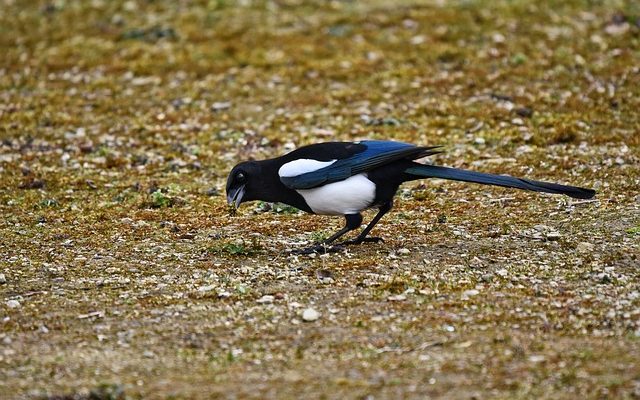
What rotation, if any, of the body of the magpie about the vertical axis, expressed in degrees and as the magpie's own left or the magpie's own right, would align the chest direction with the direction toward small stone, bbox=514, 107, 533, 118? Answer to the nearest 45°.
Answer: approximately 135° to the magpie's own right

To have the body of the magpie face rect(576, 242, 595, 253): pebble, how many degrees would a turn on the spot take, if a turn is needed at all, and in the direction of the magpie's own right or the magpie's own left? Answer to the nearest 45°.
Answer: approximately 180°

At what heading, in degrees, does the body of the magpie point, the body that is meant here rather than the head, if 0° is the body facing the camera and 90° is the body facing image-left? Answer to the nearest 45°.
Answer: approximately 90°

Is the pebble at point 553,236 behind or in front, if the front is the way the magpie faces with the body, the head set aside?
behind

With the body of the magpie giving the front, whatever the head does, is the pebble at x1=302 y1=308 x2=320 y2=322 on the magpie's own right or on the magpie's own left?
on the magpie's own left

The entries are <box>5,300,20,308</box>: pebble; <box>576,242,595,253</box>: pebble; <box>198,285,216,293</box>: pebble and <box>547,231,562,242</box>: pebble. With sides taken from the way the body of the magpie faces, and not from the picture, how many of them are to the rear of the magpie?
2

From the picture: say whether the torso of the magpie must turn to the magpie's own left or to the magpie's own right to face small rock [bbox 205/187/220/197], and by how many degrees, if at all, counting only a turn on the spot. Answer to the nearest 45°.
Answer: approximately 45° to the magpie's own right

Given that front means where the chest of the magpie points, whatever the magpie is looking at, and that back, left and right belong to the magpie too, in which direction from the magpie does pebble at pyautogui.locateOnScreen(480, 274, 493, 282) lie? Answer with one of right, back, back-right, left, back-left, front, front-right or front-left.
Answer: back-left

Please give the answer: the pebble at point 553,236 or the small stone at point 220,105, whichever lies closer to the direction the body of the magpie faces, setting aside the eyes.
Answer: the small stone

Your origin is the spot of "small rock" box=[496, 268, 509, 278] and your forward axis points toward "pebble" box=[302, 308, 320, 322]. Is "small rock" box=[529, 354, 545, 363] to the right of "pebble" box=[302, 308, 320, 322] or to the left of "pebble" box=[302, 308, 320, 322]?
left

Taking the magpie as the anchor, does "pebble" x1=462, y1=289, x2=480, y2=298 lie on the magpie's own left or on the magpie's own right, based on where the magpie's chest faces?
on the magpie's own left

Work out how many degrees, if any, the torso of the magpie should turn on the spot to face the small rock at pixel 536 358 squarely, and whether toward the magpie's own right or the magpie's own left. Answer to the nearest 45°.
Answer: approximately 135° to the magpie's own left

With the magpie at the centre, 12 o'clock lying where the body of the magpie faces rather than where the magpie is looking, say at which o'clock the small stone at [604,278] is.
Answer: The small stone is roughly at 7 o'clock from the magpie.
